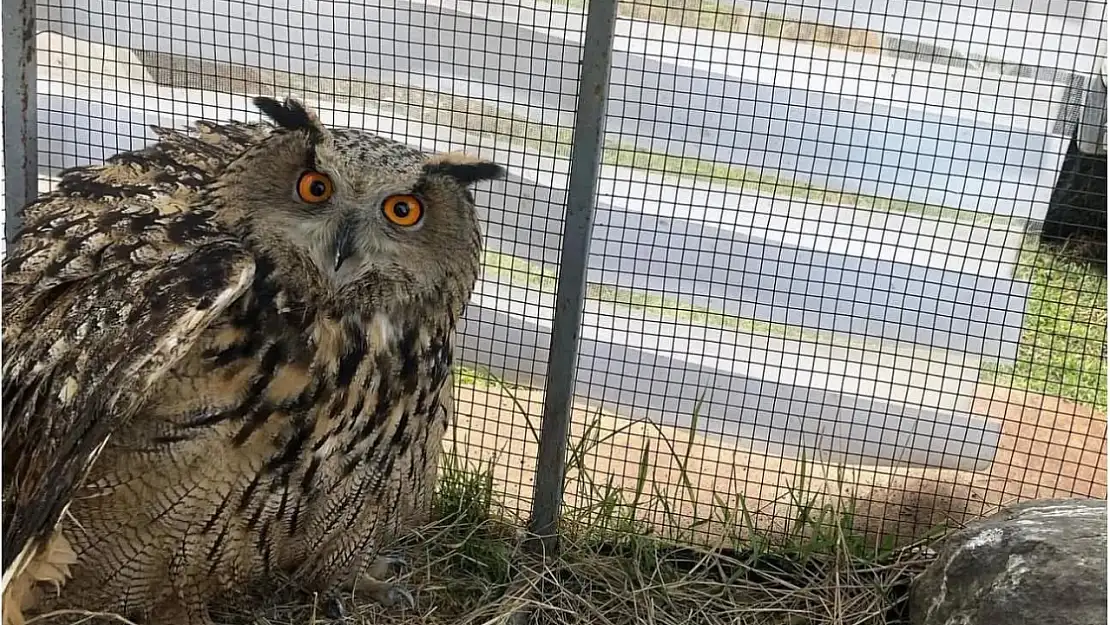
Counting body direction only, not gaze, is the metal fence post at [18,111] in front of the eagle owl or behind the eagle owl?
behind

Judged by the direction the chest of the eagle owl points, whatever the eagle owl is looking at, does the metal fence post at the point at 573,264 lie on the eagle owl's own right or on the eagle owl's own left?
on the eagle owl's own left

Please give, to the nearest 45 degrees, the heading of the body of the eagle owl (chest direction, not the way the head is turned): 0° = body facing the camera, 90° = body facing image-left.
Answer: approximately 315°
